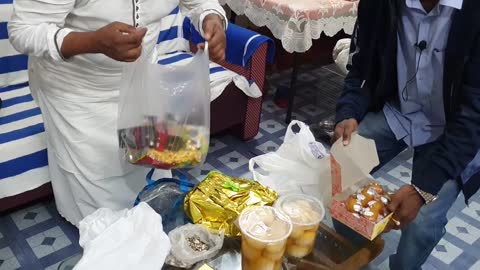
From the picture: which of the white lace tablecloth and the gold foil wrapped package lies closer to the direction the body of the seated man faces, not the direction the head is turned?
the gold foil wrapped package

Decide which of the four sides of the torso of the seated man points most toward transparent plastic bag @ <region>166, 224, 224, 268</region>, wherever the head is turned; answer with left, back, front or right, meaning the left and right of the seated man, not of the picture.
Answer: front

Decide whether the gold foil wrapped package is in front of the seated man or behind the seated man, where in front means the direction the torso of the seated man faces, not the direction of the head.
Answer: in front

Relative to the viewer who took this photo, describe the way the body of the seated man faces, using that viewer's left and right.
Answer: facing the viewer and to the left of the viewer

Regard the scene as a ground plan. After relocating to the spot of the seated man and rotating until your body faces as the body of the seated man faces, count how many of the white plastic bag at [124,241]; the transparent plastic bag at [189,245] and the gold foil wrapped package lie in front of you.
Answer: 3

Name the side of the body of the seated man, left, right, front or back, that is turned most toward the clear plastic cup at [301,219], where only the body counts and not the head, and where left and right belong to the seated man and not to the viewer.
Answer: front
